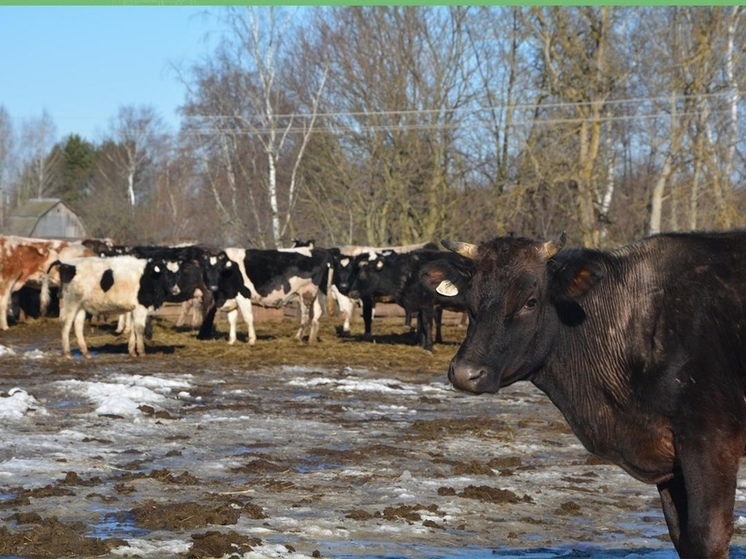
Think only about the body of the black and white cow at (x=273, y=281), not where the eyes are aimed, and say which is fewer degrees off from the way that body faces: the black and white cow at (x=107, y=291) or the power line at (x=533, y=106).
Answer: the black and white cow

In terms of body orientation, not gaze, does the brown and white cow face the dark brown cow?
no

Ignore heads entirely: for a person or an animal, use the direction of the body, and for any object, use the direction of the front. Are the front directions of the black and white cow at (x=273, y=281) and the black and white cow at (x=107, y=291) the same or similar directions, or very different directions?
very different directions

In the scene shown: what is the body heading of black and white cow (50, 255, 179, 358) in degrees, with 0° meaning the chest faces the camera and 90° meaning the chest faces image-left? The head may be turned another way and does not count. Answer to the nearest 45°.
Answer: approximately 270°

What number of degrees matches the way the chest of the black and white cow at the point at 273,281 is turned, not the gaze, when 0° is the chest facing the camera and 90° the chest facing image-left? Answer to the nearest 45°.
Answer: approximately 90°

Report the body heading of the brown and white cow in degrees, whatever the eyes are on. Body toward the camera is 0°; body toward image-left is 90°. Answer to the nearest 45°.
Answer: approximately 270°

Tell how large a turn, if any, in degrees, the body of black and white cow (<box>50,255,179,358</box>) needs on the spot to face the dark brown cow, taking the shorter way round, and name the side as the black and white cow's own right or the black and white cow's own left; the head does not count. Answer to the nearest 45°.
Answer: approximately 90° to the black and white cow's own right

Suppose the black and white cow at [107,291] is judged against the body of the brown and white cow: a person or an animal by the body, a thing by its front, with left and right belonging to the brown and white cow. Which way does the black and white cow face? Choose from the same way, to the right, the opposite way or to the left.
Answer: the same way
